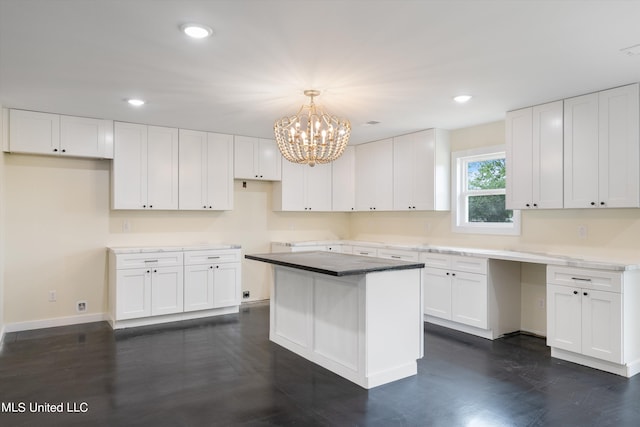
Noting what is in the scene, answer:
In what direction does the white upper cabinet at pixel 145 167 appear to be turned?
toward the camera

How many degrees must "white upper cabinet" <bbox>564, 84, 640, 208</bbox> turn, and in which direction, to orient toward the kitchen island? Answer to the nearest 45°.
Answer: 0° — it already faces it

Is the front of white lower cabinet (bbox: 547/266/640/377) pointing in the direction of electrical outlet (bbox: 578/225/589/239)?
no

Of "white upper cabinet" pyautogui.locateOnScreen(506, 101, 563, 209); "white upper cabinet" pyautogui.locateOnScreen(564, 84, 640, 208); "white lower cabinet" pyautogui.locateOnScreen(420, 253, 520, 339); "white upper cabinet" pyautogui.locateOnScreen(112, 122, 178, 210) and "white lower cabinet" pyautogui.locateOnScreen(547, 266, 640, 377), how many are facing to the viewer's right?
0

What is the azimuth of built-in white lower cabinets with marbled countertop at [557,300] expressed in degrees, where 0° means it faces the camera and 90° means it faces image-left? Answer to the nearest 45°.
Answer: approximately 45°

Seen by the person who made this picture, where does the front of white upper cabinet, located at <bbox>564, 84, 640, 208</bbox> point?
facing the viewer and to the left of the viewer

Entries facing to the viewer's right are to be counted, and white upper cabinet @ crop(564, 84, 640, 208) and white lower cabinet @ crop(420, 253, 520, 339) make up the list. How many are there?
0

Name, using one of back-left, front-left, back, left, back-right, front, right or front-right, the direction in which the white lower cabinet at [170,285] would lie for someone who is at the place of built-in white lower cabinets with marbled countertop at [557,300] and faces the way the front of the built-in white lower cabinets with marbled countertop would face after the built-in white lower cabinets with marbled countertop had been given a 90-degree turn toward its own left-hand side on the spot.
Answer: back-right

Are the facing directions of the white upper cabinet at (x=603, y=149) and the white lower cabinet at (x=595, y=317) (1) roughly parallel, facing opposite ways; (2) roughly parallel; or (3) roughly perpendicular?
roughly parallel

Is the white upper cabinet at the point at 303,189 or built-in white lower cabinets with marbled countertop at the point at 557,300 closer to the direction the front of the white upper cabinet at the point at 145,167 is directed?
the built-in white lower cabinets with marbled countertop

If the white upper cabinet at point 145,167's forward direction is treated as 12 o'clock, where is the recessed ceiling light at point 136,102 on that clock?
The recessed ceiling light is roughly at 12 o'clock from the white upper cabinet.

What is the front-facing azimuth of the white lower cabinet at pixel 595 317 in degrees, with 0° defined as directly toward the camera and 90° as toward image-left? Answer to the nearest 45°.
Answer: approximately 45°

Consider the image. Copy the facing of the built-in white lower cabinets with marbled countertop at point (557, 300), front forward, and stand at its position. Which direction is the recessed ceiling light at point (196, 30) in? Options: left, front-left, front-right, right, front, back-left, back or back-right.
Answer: front

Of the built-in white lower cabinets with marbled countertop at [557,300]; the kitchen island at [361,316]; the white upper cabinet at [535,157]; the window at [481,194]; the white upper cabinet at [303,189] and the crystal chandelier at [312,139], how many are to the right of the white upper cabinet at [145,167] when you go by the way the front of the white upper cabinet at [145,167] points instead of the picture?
0

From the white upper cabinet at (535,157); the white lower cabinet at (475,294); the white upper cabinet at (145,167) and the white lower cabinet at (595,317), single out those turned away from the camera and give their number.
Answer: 0

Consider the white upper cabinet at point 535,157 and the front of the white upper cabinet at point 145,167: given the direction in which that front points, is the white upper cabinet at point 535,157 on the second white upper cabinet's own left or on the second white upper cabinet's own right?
on the second white upper cabinet's own left

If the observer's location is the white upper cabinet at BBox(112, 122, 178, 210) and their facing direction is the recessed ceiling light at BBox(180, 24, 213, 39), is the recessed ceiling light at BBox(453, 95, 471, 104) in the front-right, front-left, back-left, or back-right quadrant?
front-left

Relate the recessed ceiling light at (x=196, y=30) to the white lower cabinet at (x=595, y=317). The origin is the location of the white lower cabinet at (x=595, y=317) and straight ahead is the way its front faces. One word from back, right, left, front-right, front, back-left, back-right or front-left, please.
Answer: front

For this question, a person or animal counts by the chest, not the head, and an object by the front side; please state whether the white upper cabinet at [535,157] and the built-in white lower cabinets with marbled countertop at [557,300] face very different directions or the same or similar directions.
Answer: same or similar directions

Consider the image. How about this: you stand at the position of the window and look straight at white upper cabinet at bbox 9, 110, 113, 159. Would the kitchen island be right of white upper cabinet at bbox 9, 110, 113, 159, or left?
left
